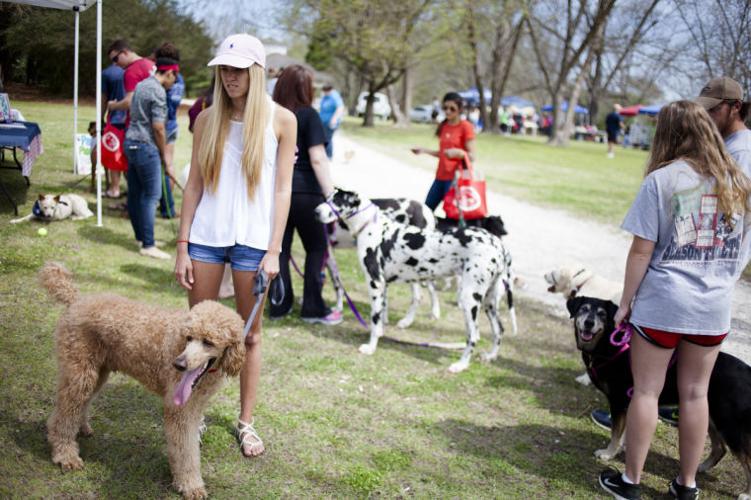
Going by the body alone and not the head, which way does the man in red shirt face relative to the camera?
to the viewer's left

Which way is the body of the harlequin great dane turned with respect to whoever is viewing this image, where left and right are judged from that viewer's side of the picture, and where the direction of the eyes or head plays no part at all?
facing to the left of the viewer

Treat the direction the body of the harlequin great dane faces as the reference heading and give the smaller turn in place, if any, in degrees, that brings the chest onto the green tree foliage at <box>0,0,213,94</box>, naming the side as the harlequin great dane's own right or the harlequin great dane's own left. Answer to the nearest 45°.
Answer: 0° — it already faces it

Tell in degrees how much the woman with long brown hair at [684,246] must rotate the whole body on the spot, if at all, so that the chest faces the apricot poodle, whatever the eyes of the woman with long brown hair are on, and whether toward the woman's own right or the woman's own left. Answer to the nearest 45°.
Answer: approximately 90° to the woman's own left

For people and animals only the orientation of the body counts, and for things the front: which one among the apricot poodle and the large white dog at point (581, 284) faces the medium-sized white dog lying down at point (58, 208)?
the large white dog at point (581, 284)

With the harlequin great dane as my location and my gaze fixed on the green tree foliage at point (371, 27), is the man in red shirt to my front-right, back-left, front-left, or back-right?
front-left

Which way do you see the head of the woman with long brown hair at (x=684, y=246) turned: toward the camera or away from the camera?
away from the camera

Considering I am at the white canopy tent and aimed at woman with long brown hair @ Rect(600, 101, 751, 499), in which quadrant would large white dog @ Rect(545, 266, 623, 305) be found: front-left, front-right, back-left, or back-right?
front-left

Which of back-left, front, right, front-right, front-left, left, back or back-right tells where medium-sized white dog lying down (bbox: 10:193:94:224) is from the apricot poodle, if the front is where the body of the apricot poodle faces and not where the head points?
back-left
